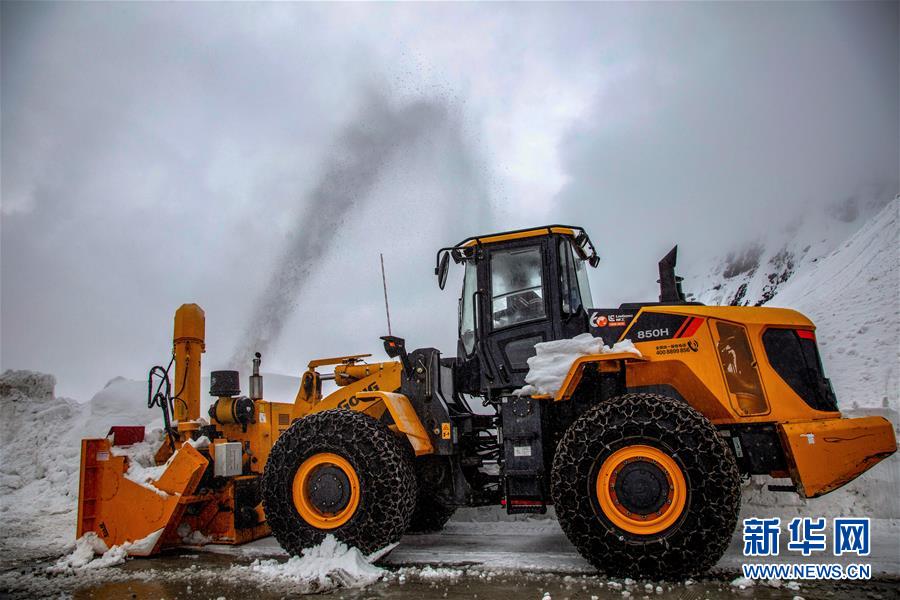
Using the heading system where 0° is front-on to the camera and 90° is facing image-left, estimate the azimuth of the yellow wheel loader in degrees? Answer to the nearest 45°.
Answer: approximately 90°
